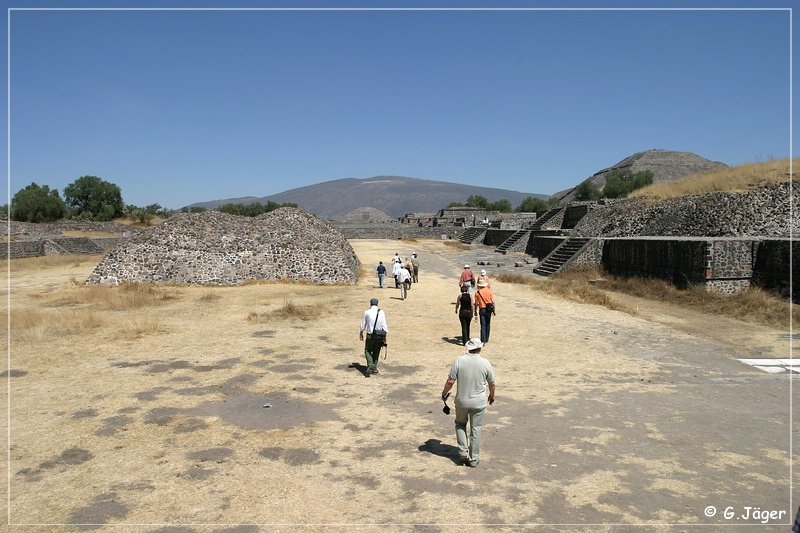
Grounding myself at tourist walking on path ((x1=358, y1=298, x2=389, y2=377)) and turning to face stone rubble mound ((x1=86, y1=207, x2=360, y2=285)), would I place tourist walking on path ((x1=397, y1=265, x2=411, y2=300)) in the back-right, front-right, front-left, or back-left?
front-right

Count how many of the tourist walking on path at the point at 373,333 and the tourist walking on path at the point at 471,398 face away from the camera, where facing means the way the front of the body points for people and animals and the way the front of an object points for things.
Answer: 2

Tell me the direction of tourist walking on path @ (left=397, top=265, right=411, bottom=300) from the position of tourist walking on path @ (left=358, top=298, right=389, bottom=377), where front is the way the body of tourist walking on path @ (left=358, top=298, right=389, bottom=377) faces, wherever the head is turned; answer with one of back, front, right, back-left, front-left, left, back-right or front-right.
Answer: front

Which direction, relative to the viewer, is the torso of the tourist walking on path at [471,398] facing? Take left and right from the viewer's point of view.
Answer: facing away from the viewer

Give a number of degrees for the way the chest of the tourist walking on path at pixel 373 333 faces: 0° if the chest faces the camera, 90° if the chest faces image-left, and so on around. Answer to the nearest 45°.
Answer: approximately 180°

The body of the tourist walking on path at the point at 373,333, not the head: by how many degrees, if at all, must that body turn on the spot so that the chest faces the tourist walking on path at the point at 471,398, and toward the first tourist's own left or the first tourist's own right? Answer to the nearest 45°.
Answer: approximately 180°

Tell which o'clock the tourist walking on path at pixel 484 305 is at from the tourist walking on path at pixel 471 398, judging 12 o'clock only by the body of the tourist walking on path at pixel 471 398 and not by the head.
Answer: the tourist walking on path at pixel 484 305 is roughly at 12 o'clock from the tourist walking on path at pixel 471 398.

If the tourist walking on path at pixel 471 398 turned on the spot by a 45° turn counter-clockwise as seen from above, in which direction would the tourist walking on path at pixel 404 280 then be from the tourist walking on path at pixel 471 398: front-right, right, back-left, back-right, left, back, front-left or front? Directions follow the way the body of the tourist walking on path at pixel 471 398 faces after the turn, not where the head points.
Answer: front-right

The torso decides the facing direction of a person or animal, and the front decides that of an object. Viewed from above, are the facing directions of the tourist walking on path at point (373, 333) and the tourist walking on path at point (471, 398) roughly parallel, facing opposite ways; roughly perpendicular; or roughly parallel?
roughly parallel
